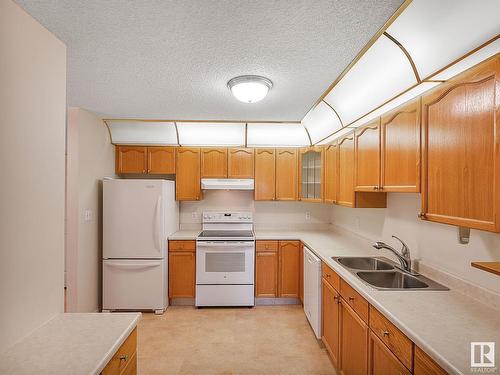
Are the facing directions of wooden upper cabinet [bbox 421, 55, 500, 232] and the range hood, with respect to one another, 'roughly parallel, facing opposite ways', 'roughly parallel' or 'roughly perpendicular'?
roughly perpendicular

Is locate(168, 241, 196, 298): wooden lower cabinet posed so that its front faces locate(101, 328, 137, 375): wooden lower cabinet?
yes

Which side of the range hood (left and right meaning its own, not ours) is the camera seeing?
front

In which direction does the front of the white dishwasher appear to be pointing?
to the viewer's left

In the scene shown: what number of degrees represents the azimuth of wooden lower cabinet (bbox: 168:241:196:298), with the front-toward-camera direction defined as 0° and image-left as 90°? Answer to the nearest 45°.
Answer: approximately 0°

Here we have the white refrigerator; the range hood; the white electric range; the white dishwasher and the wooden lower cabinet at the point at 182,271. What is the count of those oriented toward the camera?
4

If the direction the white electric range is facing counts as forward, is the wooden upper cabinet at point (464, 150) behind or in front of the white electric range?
in front

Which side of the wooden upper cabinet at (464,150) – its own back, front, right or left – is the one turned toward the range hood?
right

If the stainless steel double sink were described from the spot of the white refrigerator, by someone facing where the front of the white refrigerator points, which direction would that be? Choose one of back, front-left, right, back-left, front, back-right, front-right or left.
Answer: front-left

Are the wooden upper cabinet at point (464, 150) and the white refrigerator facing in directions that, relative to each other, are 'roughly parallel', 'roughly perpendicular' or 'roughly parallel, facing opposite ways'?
roughly perpendicular

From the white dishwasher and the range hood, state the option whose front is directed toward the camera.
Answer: the range hood

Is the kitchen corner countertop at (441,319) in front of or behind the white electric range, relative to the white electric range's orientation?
in front

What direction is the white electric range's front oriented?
toward the camera

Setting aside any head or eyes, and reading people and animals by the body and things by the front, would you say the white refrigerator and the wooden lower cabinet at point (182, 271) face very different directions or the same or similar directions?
same or similar directions

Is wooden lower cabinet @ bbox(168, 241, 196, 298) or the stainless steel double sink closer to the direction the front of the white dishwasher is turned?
the wooden lower cabinet
